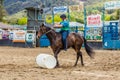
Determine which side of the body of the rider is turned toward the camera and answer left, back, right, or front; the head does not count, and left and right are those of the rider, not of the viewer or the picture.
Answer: left

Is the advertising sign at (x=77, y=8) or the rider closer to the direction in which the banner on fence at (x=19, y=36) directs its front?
the rider

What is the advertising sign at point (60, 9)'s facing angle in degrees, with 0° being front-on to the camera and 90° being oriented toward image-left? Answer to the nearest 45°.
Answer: approximately 0°

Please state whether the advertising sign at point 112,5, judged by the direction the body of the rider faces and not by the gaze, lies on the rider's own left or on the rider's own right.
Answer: on the rider's own right

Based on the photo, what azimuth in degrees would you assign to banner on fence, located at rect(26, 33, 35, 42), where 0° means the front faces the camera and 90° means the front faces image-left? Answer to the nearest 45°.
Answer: approximately 0°
